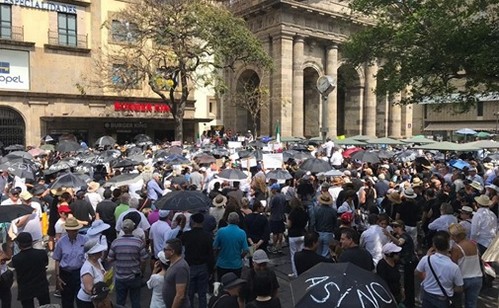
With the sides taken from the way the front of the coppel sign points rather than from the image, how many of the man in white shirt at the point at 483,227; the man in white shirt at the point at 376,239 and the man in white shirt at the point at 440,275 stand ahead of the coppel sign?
3

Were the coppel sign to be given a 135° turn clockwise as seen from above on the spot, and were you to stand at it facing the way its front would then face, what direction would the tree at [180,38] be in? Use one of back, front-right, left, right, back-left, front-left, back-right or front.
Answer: back

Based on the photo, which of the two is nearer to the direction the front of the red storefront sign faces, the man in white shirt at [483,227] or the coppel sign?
the man in white shirt

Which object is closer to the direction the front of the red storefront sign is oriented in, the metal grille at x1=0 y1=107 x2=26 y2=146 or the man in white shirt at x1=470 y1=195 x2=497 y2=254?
the man in white shirt

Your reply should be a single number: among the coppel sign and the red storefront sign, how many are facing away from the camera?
0

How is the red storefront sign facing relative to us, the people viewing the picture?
facing the viewer

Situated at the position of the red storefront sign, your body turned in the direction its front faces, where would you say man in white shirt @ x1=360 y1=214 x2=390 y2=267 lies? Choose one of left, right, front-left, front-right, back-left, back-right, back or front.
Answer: front

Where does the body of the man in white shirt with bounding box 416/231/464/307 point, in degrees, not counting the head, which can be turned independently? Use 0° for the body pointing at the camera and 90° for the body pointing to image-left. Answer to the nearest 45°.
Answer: approximately 180°

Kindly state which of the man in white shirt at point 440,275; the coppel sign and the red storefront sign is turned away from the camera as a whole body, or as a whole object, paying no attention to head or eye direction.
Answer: the man in white shirt

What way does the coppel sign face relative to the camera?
toward the camera

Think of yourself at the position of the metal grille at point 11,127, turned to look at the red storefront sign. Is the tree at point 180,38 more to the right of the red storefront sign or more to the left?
right

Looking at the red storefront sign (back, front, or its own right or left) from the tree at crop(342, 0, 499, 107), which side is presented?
front
